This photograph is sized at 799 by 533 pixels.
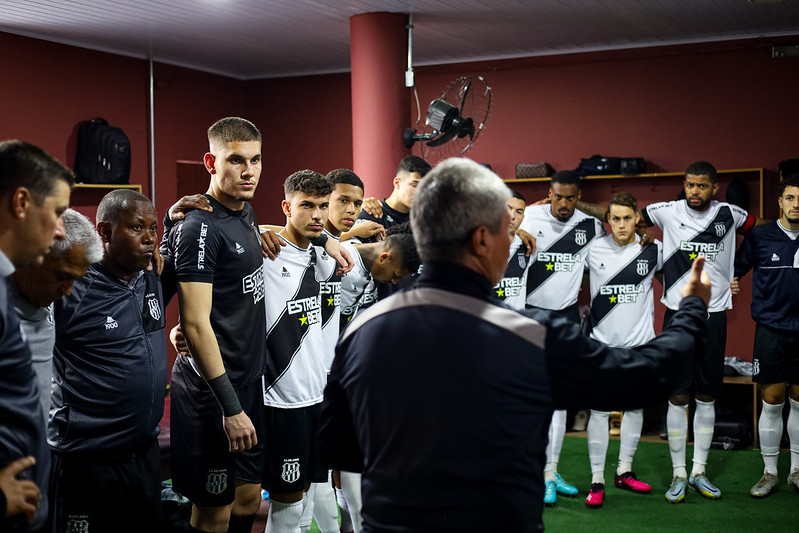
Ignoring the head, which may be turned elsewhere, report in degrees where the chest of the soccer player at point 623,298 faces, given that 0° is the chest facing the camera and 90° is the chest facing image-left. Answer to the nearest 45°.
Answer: approximately 0°

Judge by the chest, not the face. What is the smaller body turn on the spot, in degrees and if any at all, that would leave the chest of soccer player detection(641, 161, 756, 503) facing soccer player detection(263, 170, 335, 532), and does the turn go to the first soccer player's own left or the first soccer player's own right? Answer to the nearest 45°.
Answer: approximately 45° to the first soccer player's own right

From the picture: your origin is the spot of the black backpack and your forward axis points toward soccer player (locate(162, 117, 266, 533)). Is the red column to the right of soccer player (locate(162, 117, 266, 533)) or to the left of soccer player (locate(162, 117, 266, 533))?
left

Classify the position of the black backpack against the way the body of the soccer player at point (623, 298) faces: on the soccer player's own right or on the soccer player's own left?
on the soccer player's own right

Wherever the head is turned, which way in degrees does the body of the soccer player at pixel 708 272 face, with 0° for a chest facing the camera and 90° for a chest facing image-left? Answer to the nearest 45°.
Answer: approximately 0°

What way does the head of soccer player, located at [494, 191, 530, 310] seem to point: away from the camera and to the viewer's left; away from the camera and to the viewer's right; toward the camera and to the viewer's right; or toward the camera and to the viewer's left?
toward the camera and to the viewer's left

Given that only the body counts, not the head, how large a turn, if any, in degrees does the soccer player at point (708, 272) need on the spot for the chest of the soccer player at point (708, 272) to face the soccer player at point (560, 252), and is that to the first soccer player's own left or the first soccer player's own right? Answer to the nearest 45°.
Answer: approximately 90° to the first soccer player's own right

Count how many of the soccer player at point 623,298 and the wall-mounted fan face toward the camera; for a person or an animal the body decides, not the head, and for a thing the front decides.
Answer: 1
